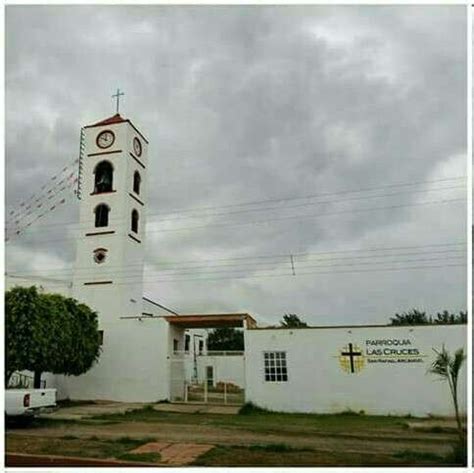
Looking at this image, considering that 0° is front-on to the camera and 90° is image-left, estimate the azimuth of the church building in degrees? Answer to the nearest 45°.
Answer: approximately 0°

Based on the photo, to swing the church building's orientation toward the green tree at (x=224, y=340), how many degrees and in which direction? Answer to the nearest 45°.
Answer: approximately 180°
